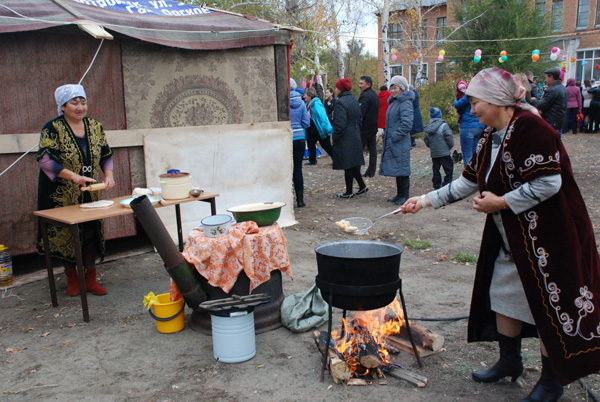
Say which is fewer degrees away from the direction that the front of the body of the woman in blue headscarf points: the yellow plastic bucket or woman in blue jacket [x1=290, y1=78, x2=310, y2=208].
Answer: the yellow plastic bucket

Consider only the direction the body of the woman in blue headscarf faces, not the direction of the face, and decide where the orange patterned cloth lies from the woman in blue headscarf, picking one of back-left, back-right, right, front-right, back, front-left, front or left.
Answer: front

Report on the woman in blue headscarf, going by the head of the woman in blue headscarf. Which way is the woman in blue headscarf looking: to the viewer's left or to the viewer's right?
to the viewer's right
